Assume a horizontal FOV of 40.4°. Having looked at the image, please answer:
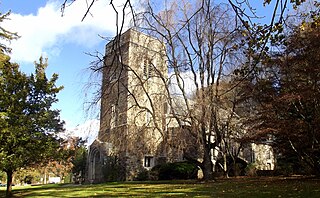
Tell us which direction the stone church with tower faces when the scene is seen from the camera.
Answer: facing the viewer and to the left of the viewer

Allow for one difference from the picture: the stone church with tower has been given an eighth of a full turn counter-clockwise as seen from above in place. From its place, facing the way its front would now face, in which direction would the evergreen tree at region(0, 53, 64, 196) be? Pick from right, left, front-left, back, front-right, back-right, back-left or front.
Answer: right
